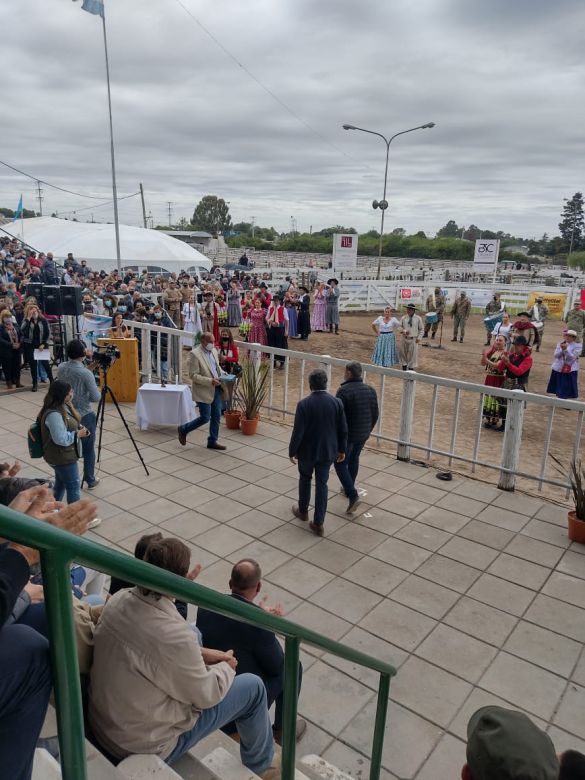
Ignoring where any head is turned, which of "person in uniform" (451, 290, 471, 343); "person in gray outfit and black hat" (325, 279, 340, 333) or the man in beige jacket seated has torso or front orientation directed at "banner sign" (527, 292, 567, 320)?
the man in beige jacket seated

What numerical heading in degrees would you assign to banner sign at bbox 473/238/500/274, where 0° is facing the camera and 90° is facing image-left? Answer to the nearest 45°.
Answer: approximately 0°

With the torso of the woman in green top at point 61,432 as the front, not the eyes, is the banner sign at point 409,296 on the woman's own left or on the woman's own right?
on the woman's own left

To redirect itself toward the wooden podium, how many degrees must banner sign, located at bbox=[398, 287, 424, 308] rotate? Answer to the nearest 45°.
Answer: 0° — it already faces it

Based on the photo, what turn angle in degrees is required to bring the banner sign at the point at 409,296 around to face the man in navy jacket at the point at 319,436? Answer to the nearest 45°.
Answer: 0° — it already faces them

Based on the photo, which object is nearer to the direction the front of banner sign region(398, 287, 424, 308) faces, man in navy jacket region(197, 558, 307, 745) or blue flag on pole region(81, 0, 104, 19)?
the man in navy jacket

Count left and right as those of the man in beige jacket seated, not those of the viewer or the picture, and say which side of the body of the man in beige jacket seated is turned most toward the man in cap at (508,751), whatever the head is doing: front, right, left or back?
right

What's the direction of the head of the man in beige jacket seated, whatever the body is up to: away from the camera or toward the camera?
away from the camera

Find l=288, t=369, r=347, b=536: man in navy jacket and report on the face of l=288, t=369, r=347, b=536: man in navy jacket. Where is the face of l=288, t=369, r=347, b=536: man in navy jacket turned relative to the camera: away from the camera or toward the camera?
away from the camera

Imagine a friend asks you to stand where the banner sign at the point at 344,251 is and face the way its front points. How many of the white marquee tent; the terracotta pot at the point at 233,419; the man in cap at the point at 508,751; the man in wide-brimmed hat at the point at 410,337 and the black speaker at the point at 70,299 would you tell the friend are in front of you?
4

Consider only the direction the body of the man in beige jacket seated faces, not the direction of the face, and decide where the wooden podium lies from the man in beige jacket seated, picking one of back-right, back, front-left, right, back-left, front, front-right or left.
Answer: front-left
